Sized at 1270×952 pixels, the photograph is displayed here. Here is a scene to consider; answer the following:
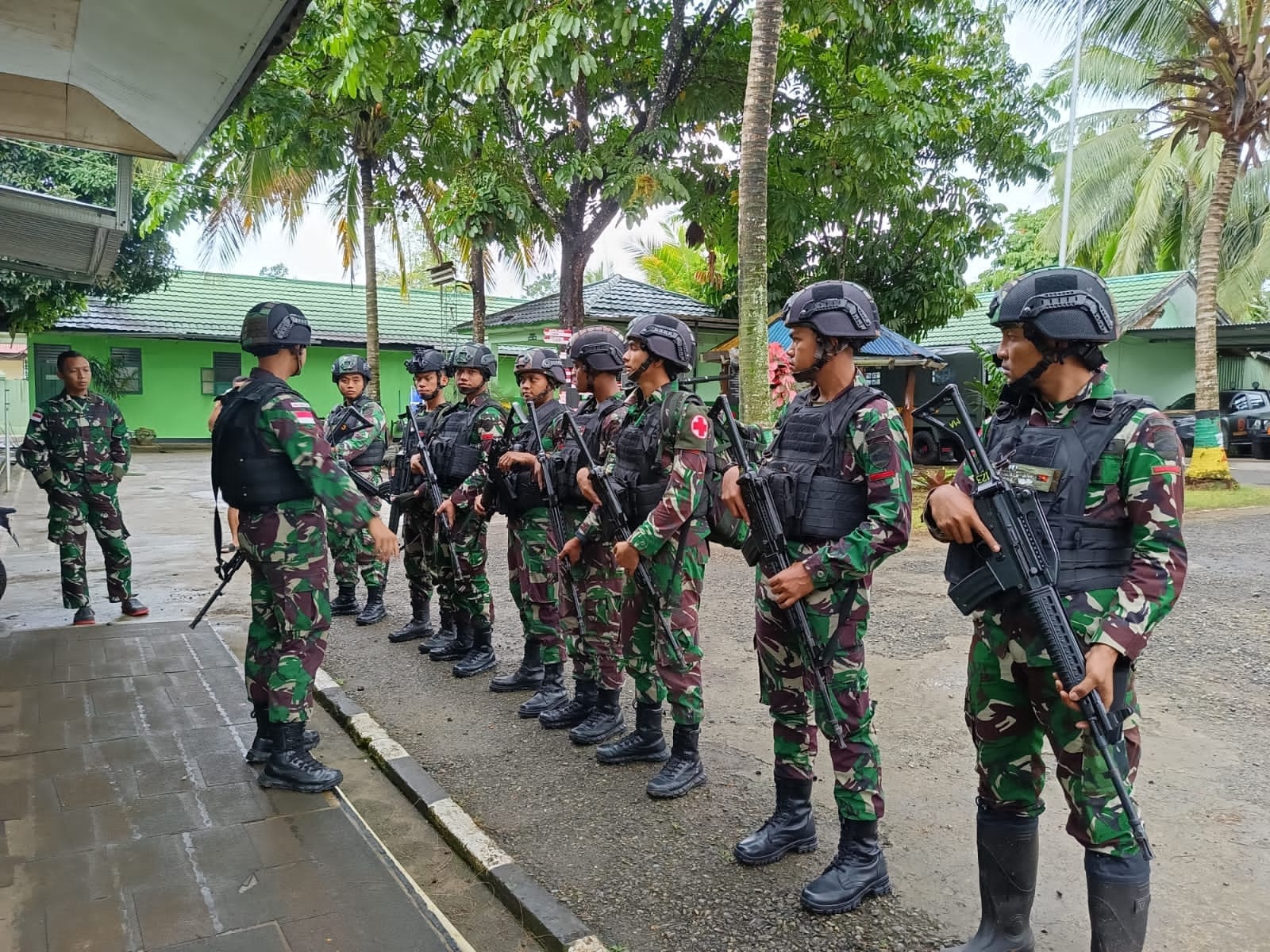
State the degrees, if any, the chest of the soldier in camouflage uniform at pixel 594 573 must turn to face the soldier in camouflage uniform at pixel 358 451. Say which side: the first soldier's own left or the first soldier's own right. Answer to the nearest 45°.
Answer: approximately 45° to the first soldier's own right

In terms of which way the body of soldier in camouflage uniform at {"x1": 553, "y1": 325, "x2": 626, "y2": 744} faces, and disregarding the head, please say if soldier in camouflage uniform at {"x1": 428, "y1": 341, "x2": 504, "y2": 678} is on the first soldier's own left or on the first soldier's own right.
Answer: on the first soldier's own right

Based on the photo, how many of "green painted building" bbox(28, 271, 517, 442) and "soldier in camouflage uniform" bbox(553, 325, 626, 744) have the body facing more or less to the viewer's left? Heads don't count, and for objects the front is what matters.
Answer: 1

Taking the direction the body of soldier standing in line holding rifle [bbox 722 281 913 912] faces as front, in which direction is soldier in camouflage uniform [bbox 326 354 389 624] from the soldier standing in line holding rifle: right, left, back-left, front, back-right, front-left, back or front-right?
right

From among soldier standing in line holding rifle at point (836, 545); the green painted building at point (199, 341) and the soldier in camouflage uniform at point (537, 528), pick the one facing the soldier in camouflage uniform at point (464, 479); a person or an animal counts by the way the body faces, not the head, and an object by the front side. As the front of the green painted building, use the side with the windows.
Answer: the green painted building

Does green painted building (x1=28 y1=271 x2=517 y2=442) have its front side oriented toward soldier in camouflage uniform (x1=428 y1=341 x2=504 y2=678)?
yes

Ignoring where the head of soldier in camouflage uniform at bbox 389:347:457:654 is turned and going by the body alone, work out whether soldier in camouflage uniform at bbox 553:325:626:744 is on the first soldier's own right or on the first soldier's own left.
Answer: on the first soldier's own left

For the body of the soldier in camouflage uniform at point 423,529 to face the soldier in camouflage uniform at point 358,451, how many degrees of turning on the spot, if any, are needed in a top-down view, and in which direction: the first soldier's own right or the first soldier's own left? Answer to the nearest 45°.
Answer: approximately 90° to the first soldier's own right

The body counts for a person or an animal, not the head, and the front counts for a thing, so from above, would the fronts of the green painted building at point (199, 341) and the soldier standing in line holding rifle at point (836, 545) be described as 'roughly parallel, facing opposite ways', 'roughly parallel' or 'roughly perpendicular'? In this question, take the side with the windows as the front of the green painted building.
roughly perpendicular
